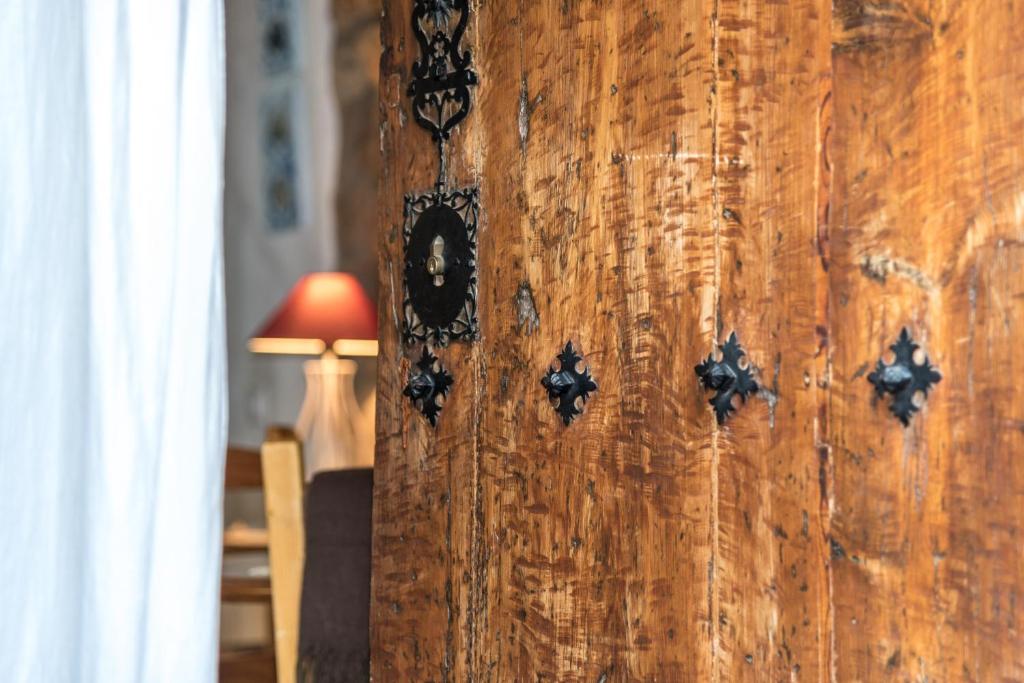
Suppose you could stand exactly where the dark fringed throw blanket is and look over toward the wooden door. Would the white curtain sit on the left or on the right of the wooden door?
right
